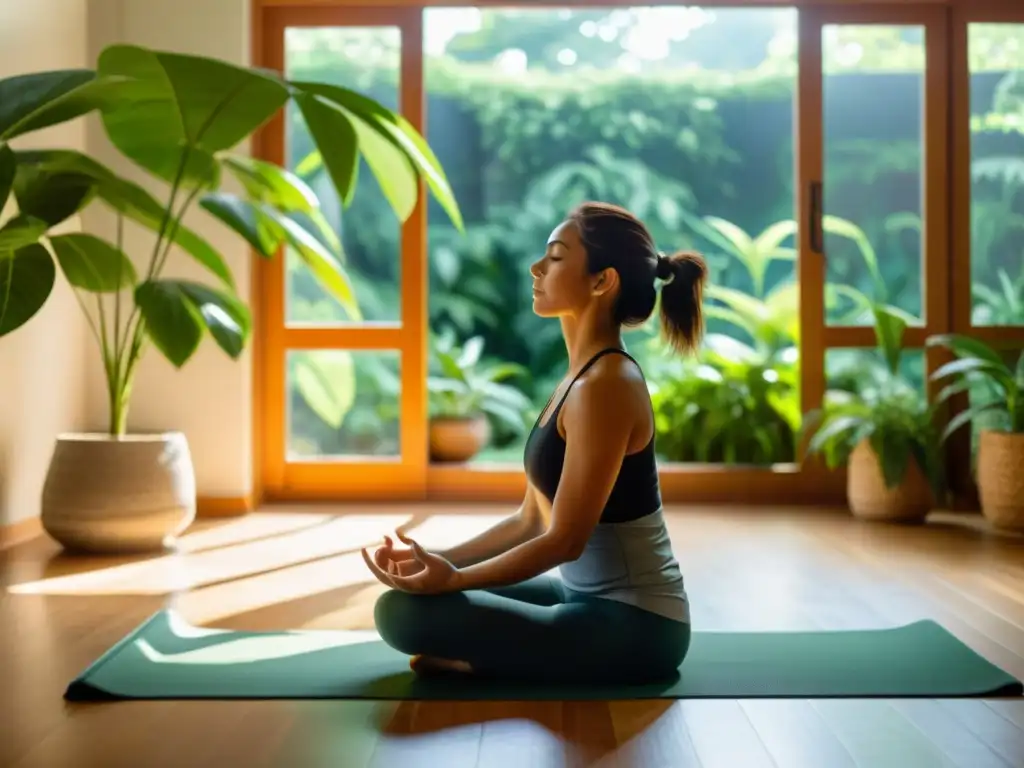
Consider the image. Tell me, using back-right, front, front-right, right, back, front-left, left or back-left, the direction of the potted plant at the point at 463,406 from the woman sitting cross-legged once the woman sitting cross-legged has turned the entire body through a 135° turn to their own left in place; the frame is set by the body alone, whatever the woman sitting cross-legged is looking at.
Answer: back-left

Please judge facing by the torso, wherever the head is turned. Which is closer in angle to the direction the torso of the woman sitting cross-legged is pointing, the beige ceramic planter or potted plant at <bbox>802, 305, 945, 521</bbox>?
the beige ceramic planter

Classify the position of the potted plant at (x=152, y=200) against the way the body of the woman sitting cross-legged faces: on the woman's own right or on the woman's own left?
on the woman's own right

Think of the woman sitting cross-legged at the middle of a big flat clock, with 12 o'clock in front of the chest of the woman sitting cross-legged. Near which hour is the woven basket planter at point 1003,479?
The woven basket planter is roughly at 4 o'clock from the woman sitting cross-legged.

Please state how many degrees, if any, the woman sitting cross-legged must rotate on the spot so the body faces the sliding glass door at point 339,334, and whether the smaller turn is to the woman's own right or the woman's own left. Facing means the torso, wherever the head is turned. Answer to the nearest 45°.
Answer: approximately 90° to the woman's own right

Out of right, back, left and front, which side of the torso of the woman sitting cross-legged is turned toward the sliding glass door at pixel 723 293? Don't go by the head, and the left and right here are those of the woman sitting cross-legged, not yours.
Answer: right

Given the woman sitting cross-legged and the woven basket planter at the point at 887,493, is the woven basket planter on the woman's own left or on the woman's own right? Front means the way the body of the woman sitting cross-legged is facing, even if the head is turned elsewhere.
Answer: on the woman's own right

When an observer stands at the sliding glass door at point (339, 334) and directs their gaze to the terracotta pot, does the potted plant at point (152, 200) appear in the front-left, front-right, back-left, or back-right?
back-right

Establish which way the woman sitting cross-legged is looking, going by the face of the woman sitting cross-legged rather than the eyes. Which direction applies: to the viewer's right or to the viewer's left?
to the viewer's left

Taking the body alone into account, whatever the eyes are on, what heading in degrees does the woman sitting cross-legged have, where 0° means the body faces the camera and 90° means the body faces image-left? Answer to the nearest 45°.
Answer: approximately 90°

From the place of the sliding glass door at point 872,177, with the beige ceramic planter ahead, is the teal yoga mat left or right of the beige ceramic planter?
left
